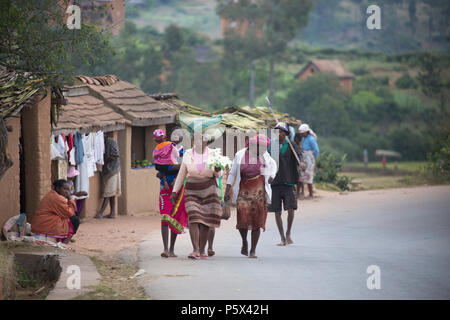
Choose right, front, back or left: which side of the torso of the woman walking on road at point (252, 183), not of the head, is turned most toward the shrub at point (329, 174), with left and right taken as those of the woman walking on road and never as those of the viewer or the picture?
back

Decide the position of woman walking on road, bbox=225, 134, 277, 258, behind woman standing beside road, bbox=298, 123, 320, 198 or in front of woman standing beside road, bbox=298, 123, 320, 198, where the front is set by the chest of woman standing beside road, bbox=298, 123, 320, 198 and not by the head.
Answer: in front

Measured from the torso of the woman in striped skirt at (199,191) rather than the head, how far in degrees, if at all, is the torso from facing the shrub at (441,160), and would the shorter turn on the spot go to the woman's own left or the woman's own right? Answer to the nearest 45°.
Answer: approximately 135° to the woman's own left

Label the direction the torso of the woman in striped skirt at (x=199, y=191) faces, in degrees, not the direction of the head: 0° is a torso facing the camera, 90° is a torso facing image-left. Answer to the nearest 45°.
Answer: approximately 0°

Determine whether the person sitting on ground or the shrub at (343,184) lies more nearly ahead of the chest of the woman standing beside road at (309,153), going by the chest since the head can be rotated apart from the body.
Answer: the person sitting on ground

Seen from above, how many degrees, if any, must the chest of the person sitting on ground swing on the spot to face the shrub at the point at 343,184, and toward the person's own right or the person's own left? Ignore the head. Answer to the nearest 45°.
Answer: approximately 45° to the person's own left
